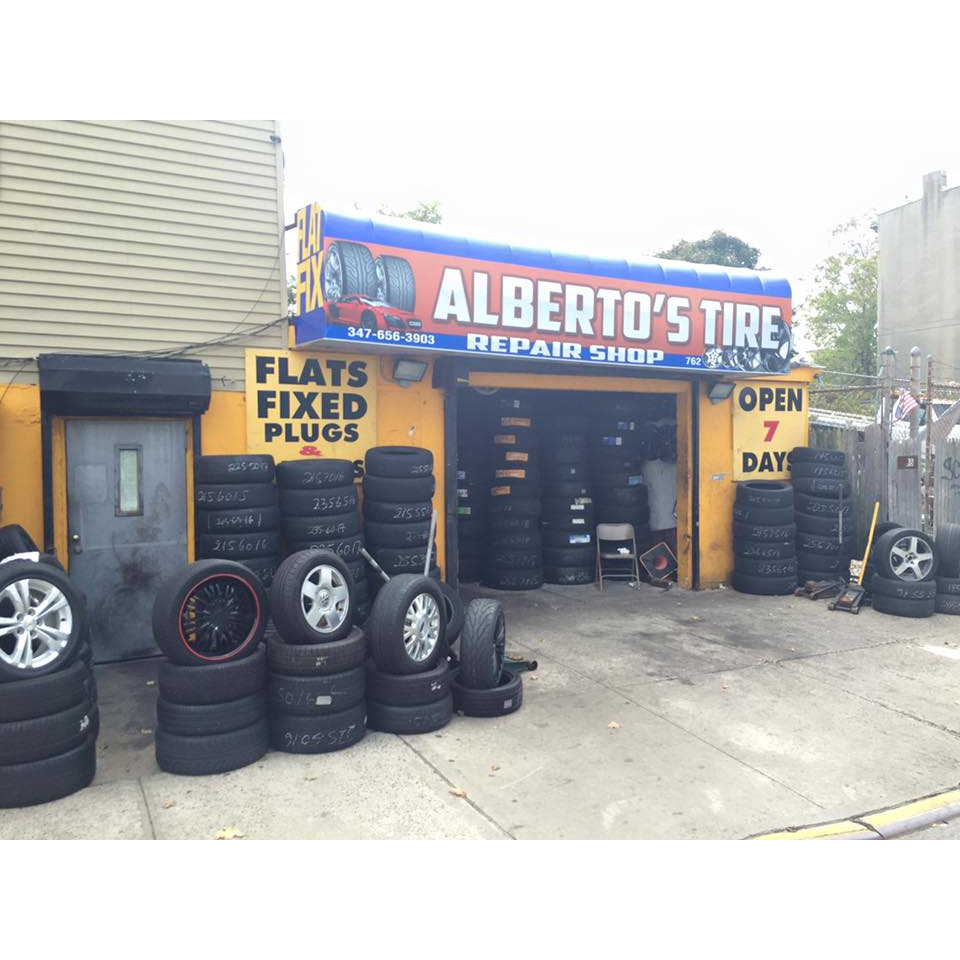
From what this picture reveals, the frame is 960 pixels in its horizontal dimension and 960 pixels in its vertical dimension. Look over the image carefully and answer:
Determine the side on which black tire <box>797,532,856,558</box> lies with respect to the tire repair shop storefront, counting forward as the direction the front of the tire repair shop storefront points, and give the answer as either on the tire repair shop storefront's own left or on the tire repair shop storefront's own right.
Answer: on the tire repair shop storefront's own left

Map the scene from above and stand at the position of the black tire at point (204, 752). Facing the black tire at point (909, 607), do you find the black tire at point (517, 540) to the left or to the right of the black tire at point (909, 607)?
left

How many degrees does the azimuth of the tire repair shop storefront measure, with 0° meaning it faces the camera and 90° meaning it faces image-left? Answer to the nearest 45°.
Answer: approximately 315°

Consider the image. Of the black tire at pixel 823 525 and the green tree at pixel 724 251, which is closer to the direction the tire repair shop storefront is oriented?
the black tire

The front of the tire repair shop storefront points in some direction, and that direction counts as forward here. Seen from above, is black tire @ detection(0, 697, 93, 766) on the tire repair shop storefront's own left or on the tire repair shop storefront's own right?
on the tire repair shop storefront's own right

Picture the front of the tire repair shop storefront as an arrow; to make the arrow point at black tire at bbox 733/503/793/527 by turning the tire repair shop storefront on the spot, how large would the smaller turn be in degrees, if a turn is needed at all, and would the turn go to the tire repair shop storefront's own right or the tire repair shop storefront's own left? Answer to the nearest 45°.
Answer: approximately 45° to the tire repair shop storefront's own left

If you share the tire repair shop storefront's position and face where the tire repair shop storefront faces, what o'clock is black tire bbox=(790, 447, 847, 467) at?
The black tire is roughly at 10 o'clock from the tire repair shop storefront.

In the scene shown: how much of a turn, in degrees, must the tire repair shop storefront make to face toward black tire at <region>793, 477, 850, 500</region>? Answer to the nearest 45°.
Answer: approximately 45° to its left

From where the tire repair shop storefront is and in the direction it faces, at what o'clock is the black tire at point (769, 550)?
The black tire is roughly at 10 o'clock from the tire repair shop storefront.

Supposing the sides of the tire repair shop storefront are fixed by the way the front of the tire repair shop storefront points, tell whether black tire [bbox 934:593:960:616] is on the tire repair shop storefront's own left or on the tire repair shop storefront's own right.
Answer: on the tire repair shop storefront's own left
